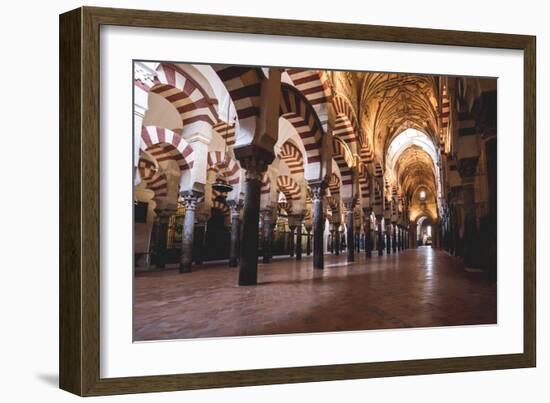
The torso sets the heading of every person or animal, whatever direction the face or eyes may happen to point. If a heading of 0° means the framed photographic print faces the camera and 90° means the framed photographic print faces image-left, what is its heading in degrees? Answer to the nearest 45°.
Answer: approximately 315°
